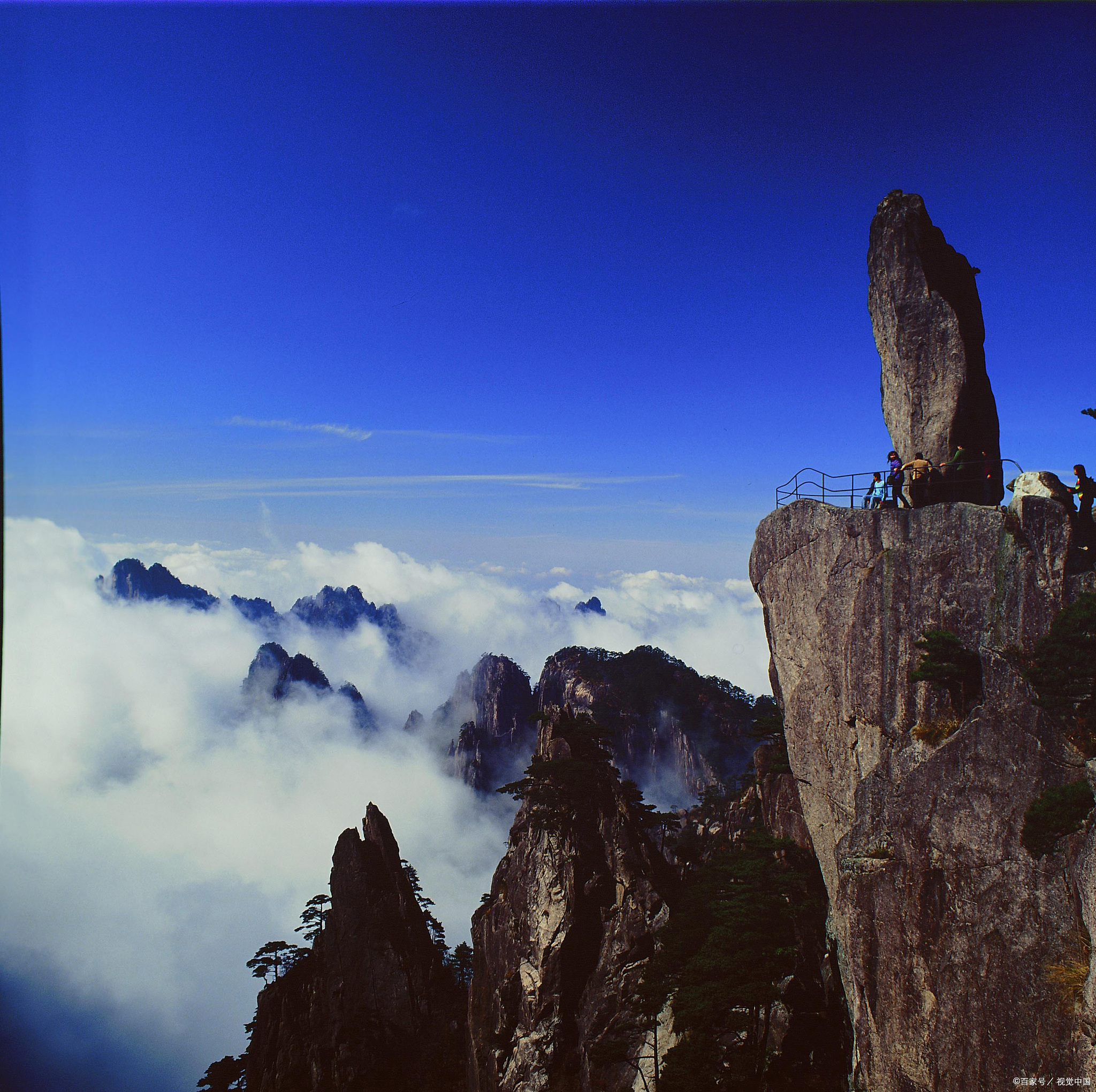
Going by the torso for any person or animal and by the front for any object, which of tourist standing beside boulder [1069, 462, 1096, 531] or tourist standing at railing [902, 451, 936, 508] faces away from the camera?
tourist standing at railing [902, 451, 936, 508]

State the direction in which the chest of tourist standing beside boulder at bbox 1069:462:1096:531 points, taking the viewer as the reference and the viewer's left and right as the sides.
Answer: facing to the left of the viewer

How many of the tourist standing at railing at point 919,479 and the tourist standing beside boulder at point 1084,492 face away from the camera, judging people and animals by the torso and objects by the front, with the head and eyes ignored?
1

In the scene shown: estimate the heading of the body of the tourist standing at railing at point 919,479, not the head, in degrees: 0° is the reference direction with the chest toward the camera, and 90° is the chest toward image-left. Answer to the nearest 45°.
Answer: approximately 180°

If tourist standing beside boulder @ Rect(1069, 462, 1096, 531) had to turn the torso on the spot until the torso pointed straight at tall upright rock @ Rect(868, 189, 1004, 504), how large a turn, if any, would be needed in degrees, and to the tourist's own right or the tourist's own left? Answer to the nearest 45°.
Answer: approximately 45° to the tourist's own right

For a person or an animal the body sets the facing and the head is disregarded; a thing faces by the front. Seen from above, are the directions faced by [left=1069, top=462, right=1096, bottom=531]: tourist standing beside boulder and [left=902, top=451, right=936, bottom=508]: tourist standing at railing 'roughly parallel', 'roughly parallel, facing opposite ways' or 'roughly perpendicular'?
roughly perpendicular
